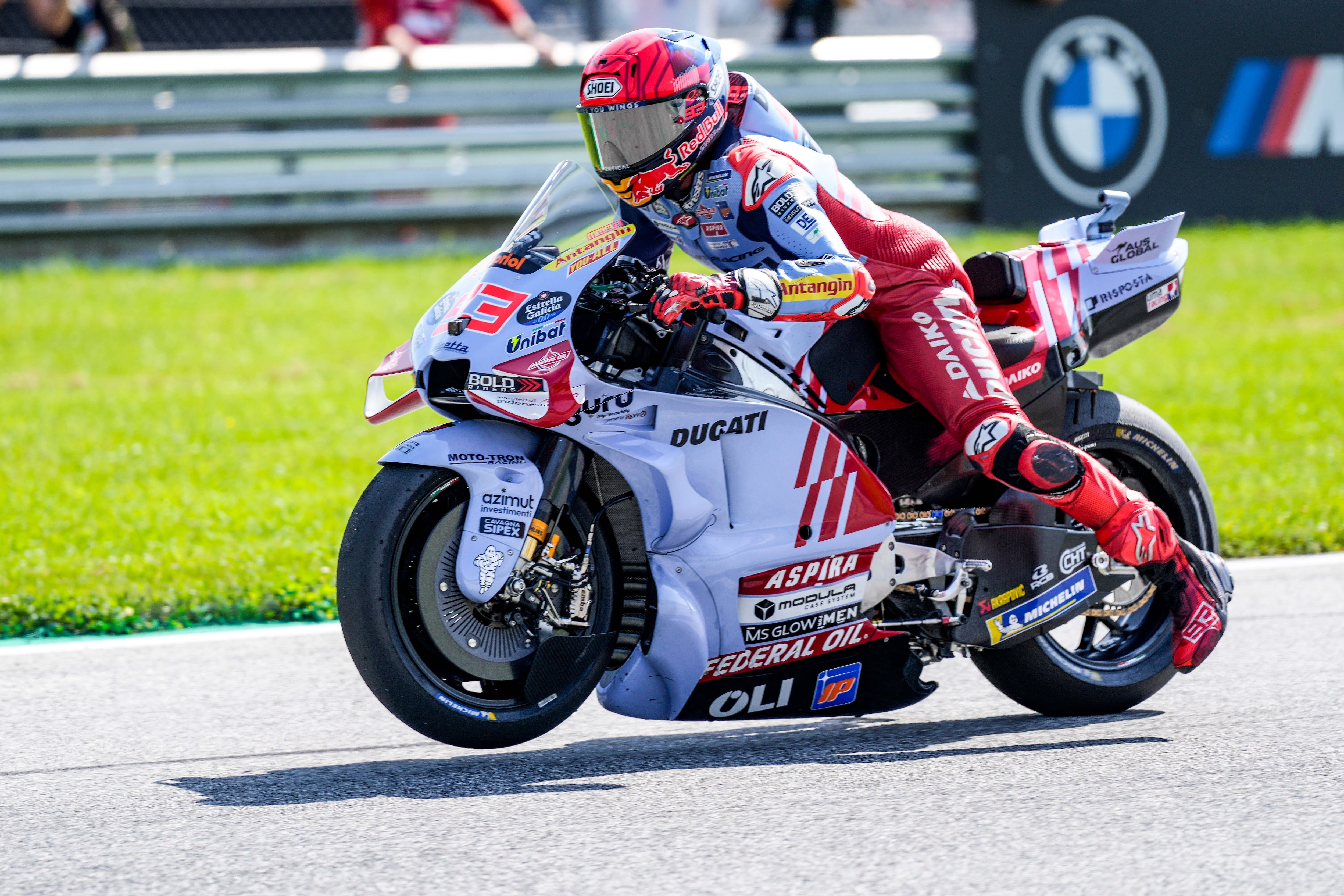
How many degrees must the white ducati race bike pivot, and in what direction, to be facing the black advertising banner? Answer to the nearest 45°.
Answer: approximately 135° to its right

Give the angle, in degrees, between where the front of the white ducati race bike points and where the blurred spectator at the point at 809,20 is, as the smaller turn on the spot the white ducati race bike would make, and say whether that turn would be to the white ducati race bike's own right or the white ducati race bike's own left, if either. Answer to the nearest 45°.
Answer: approximately 135° to the white ducati race bike's own right

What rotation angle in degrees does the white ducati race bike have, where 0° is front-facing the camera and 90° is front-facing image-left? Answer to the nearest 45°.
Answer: approximately 45°

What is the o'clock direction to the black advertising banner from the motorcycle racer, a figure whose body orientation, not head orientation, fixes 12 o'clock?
The black advertising banner is roughly at 5 o'clock from the motorcycle racer.

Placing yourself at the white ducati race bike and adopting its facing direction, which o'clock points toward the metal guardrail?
The metal guardrail is roughly at 4 o'clock from the white ducati race bike.

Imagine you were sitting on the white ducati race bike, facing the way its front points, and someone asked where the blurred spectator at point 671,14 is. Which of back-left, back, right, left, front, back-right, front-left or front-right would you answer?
back-right

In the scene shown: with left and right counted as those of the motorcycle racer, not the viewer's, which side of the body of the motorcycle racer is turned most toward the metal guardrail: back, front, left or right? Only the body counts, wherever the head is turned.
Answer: right

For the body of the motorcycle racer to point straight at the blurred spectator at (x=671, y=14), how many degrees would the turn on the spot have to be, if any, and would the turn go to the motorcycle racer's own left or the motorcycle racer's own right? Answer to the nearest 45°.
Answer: approximately 135° to the motorcycle racer's own right

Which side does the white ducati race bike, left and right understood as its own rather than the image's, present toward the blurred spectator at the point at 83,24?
right
